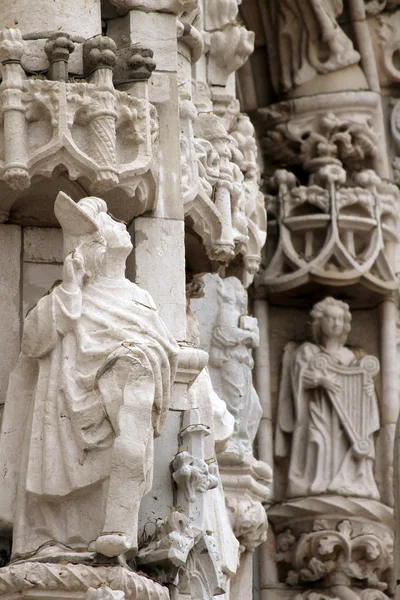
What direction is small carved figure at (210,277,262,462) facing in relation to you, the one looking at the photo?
facing the viewer and to the right of the viewer

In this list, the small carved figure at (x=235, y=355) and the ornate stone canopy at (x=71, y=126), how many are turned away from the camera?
0

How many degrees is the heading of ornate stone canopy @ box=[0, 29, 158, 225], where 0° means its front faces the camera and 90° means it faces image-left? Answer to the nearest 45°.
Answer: approximately 0°
